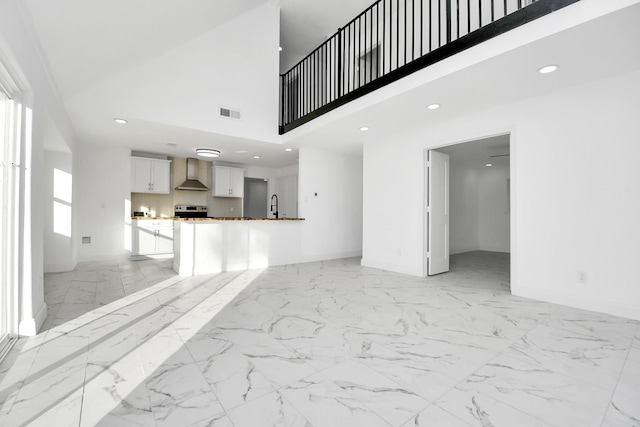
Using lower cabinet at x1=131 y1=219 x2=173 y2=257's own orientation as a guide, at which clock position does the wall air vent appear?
The wall air vent is roughly at 11 o'clock from the lower cabinet.

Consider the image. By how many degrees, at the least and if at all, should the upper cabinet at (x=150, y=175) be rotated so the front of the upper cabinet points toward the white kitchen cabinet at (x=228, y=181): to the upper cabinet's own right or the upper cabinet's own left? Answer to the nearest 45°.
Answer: approximately 90° to the upper cabinet's own left

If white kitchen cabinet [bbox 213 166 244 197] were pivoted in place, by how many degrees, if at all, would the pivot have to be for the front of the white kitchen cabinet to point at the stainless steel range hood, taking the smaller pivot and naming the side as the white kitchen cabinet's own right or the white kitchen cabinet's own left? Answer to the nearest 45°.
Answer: approximately 90° to the white kitchen cabinet's own right

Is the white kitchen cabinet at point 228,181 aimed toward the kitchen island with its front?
yes

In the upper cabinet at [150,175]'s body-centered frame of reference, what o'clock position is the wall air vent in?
The wall air vent is roughly at 11 o'clock from the upper cabinet.

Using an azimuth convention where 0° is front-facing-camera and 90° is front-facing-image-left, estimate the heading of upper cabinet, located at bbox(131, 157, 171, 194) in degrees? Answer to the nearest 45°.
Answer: approximately 0°

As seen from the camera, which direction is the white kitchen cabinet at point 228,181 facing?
toward the camera

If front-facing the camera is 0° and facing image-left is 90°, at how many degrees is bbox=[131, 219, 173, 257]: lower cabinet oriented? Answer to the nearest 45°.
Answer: approximately 0°

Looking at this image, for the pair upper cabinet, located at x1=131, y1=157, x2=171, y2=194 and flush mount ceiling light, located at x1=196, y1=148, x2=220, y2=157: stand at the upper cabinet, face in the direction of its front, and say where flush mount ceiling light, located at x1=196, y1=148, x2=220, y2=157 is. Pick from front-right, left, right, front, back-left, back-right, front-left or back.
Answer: front-left

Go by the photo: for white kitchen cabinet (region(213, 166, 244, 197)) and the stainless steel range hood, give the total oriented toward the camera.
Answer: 2
